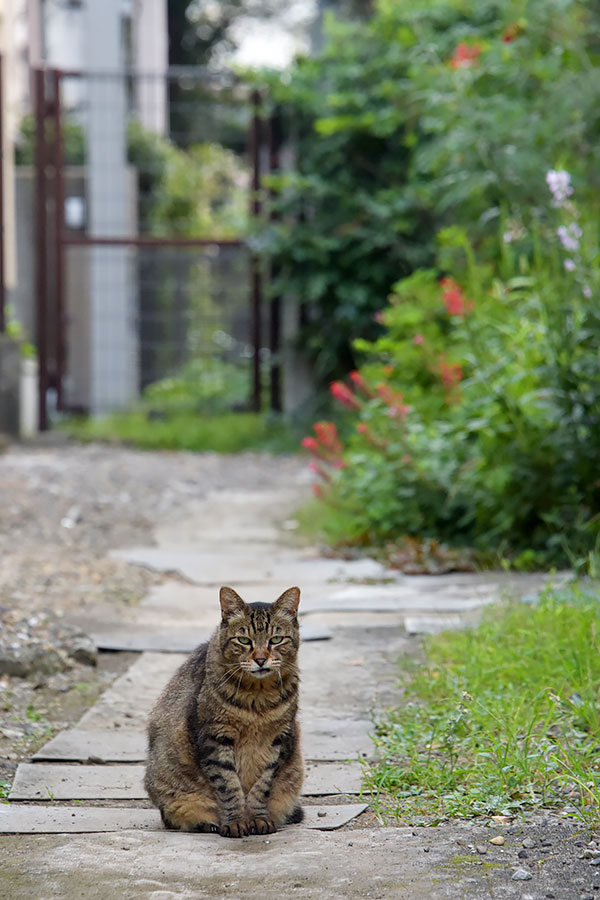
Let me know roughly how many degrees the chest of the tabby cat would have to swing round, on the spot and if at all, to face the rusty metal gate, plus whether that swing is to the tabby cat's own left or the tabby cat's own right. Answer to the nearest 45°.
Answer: approximately 135° to the tabby cat's own left

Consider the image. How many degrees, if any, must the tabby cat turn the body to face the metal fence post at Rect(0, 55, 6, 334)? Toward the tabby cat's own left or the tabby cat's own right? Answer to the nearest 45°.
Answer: approximately 135° to the tabby cat's own left

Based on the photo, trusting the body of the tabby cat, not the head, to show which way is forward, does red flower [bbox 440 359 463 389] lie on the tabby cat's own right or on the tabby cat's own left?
on the tabby cat's own left

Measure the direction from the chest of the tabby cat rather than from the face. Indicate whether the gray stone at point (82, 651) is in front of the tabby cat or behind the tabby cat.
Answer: behind

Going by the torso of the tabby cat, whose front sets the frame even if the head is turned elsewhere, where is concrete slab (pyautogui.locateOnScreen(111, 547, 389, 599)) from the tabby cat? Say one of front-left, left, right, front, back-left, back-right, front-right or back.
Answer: back-left

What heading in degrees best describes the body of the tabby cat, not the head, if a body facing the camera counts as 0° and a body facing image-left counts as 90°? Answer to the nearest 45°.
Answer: approximately 315°

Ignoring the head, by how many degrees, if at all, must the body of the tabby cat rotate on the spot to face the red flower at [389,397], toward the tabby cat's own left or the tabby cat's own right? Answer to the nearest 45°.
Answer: approximately 135° to the tabby cat's own left

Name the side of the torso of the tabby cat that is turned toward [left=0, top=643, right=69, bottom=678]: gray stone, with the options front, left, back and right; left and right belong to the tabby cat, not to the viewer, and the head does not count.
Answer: back
